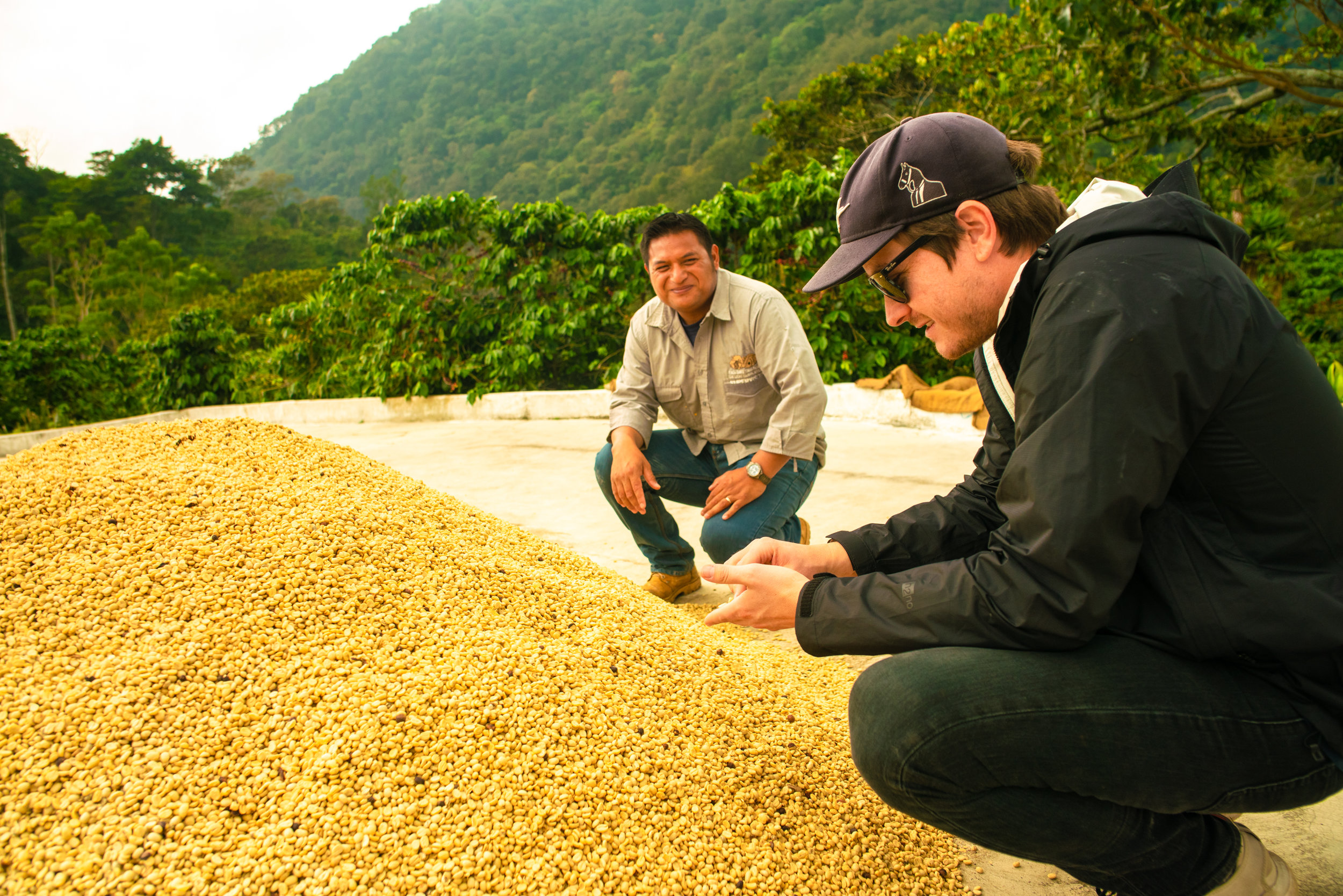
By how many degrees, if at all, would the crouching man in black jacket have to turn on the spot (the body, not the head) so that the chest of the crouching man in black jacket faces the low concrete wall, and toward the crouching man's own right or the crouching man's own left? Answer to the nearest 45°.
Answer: approximately 45° to the crouching man's own right

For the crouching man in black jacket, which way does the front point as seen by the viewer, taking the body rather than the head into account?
to the viewer's left

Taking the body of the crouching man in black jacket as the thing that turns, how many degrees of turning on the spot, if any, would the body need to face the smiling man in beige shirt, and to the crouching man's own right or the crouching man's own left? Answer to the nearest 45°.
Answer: approximately 45° to the crouching man's own right

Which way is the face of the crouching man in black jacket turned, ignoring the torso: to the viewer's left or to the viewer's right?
to the viewer's left
